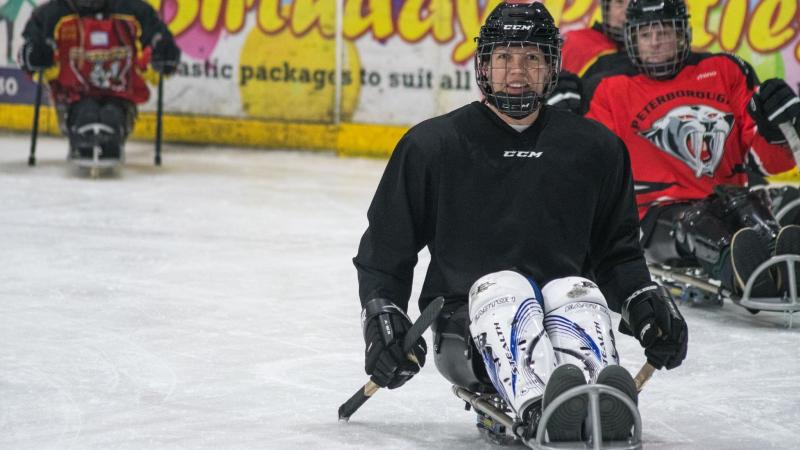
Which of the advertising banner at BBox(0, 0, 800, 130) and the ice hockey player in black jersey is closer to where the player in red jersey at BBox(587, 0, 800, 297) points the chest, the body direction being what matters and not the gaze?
the ice hockey player in black jersey

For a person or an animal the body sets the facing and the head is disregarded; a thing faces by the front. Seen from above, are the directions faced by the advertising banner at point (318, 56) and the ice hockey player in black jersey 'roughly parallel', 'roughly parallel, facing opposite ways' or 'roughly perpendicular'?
roughly parallel

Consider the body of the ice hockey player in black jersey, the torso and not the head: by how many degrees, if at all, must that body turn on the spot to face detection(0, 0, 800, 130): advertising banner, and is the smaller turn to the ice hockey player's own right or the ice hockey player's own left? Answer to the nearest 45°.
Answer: approximately 180°

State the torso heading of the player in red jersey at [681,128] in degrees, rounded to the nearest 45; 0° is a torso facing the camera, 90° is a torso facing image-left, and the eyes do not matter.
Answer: approximately 315°

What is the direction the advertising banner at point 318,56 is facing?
toward the camera

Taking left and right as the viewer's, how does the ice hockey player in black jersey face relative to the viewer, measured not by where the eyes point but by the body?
facing the viewer

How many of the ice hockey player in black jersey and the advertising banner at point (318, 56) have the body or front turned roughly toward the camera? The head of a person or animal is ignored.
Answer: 2

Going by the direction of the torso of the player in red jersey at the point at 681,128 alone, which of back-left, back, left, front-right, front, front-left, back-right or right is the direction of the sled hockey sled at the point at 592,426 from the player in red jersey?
front-right
